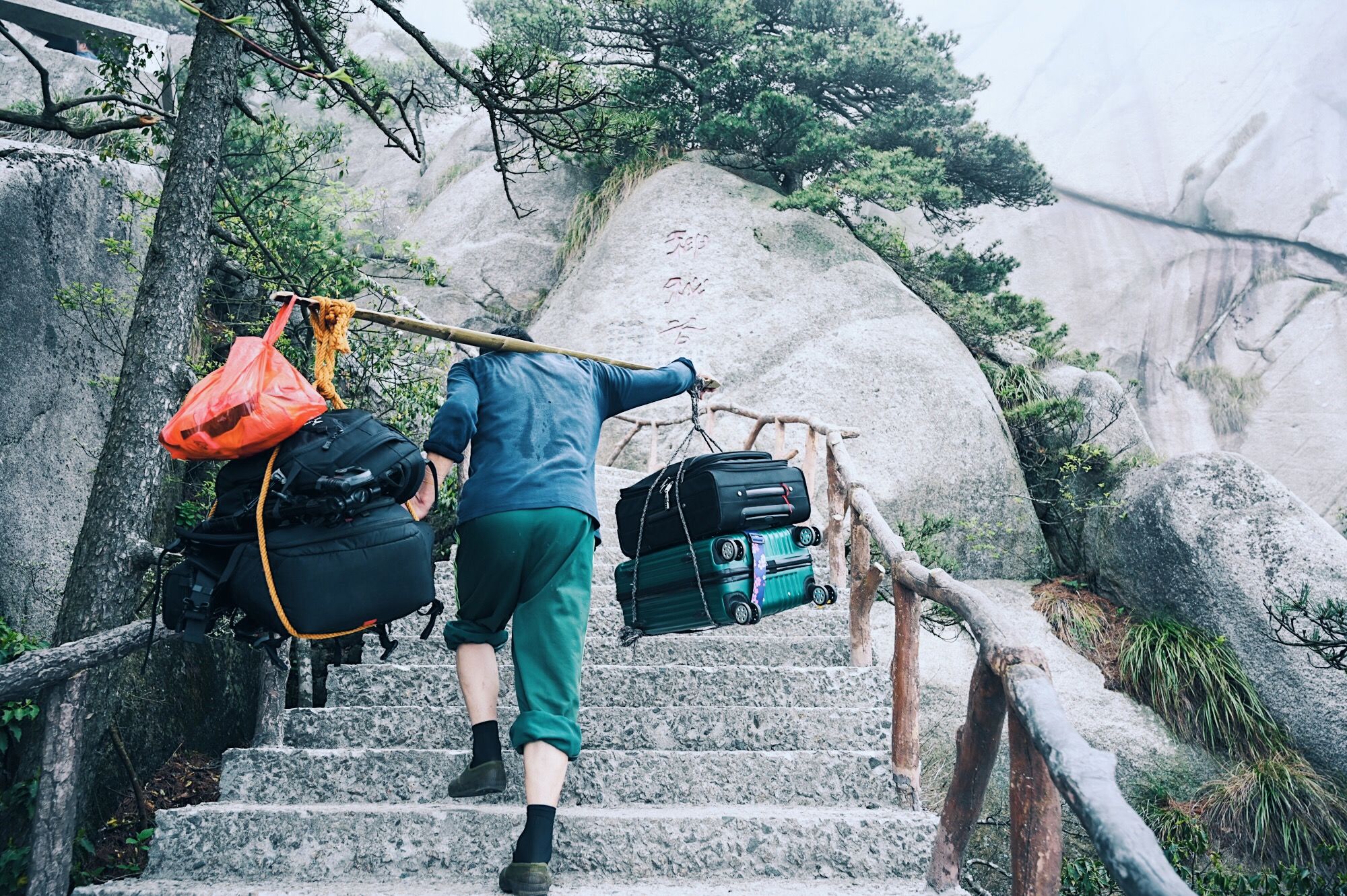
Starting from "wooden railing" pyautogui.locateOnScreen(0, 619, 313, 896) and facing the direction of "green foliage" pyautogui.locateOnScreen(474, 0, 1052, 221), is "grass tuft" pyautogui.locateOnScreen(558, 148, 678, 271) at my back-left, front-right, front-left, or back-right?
front-left

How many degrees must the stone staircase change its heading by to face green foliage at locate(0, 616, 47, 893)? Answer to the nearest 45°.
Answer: approximately 90° to its right

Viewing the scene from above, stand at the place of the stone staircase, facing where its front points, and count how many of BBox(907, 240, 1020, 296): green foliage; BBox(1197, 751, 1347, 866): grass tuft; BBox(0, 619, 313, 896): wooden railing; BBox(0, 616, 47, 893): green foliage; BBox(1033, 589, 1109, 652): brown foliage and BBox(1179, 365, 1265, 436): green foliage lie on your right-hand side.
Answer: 2

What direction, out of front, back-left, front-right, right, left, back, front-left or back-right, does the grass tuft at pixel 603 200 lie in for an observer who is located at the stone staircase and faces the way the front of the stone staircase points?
back

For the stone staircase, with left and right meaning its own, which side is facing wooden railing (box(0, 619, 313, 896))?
right

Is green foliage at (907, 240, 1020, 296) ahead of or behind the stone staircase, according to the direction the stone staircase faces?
behind

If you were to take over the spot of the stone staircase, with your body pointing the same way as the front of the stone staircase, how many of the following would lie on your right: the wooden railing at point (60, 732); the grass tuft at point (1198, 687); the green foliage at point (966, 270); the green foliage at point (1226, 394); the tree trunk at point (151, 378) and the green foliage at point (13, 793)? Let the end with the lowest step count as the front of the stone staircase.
3

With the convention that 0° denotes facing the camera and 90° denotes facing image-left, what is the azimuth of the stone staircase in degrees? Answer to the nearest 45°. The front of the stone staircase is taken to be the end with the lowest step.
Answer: approximately 0°

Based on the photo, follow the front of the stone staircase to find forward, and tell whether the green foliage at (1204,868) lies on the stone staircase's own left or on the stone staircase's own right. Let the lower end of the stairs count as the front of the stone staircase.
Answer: on the stone staircase's own left

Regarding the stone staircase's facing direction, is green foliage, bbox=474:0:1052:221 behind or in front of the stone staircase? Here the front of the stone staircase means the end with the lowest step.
behind

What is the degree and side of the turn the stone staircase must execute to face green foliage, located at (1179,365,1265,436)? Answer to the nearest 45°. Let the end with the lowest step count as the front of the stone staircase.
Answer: approximately 135° to its left

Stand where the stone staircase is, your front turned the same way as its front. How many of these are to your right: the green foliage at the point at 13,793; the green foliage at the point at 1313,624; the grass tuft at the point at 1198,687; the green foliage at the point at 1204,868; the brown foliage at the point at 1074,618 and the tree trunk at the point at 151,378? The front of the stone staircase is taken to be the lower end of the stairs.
2

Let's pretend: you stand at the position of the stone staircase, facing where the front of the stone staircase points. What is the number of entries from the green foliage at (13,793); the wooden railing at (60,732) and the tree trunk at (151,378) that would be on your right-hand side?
3

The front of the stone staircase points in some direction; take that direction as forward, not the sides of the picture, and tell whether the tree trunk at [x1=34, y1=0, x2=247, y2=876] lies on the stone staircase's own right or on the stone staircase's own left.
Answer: on the stone staircase's own right
